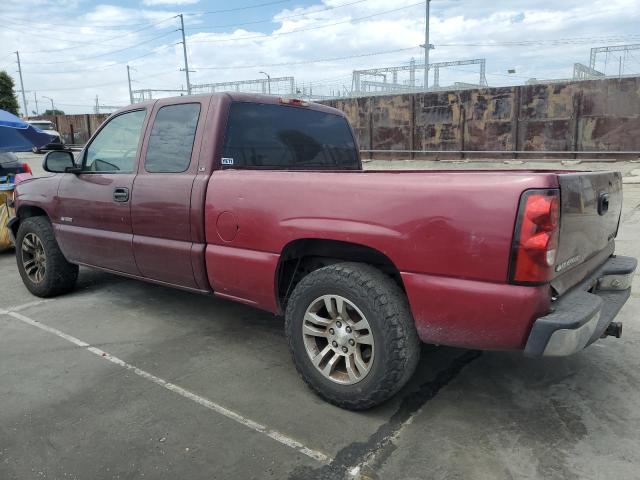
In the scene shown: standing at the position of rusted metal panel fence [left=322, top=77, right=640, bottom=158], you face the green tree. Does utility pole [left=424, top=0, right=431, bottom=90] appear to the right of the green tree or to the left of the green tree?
right

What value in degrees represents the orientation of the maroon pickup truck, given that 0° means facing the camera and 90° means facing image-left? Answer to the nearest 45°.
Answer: approximately 135°

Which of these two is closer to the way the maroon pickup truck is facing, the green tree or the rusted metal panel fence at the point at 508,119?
the green tree

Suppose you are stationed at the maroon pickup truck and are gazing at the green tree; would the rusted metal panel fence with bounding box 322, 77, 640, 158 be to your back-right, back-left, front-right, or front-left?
front-right

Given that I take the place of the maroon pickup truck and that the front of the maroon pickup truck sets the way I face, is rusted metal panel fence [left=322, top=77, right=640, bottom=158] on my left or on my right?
on my right

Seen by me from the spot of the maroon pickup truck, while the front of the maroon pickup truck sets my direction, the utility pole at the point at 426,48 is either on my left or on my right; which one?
on my right

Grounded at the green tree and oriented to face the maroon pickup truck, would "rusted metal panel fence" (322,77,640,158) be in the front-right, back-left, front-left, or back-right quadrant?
front-left

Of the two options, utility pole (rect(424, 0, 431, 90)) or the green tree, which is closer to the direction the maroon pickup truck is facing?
the green tree

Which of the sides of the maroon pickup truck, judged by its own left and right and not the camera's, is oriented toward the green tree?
front
